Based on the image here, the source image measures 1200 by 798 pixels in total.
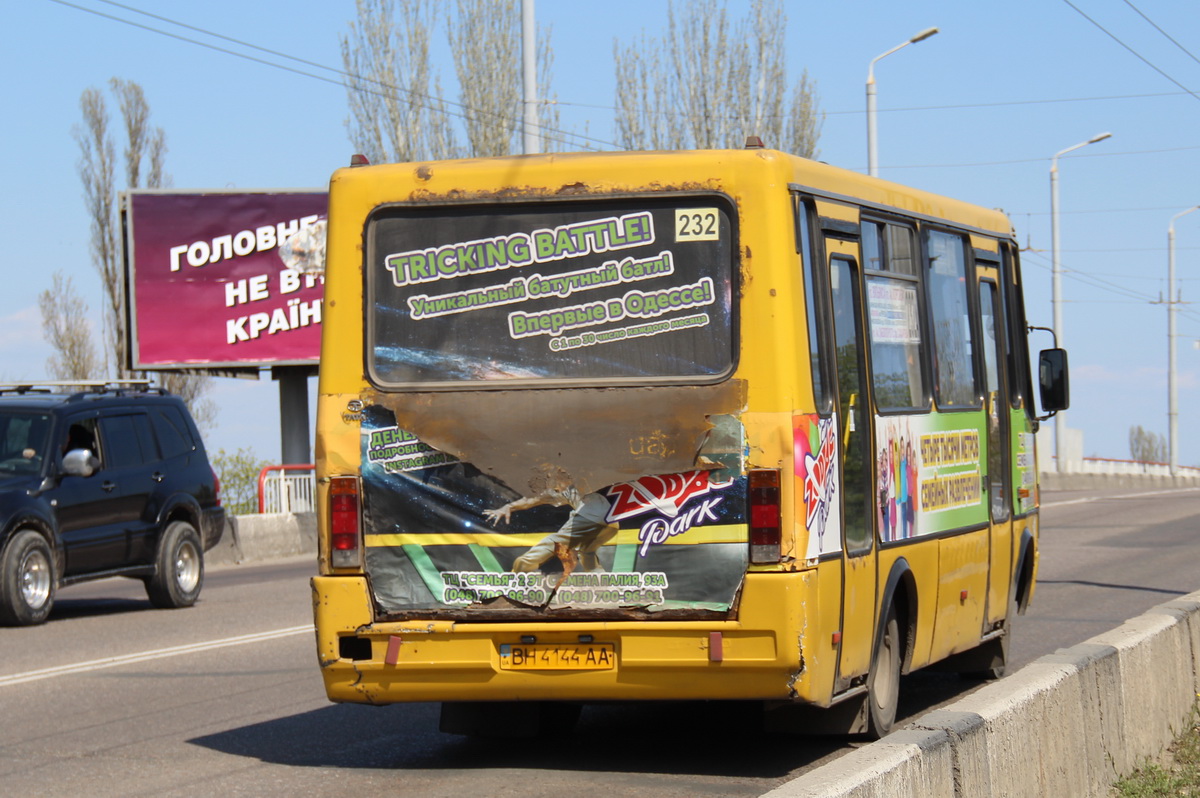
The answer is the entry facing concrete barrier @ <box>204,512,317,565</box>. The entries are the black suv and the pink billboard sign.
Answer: the pink billboard sign

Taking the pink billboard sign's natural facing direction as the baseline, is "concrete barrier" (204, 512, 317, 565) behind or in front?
in front

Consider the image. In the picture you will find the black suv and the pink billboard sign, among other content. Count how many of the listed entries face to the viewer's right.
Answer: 0

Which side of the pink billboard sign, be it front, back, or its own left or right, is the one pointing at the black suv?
front

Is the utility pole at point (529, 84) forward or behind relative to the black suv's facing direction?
behind

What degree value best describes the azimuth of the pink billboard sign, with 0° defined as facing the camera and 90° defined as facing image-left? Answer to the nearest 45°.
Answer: approximately 0°

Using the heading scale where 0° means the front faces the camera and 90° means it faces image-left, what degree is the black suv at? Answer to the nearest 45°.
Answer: approximately 45°

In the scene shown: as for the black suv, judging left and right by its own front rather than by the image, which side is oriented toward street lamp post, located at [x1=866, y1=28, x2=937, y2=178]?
back

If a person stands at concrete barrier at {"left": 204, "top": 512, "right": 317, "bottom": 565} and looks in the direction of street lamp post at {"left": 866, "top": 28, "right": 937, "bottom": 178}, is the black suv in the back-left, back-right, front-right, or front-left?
back-right

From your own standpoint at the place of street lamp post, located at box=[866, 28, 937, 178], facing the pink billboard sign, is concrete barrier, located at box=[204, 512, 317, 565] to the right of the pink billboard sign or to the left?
left

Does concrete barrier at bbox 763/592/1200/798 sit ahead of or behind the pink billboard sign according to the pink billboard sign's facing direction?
ahead
